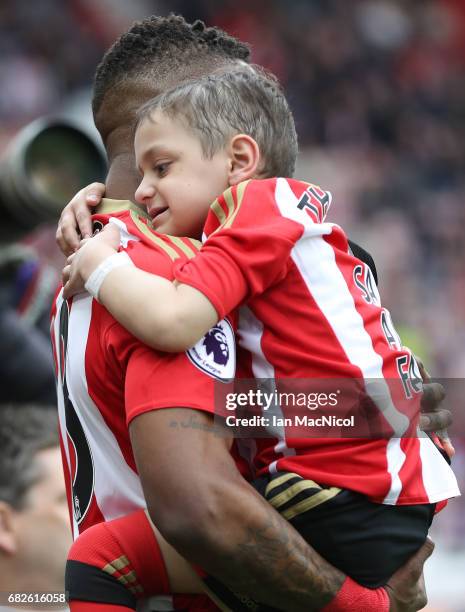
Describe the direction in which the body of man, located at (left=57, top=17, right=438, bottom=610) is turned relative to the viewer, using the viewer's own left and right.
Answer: facing to the right of the viewer

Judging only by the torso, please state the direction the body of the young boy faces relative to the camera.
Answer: to the viewer's left

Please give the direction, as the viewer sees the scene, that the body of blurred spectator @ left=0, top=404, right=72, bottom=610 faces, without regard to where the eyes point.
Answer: to the viewer's right
